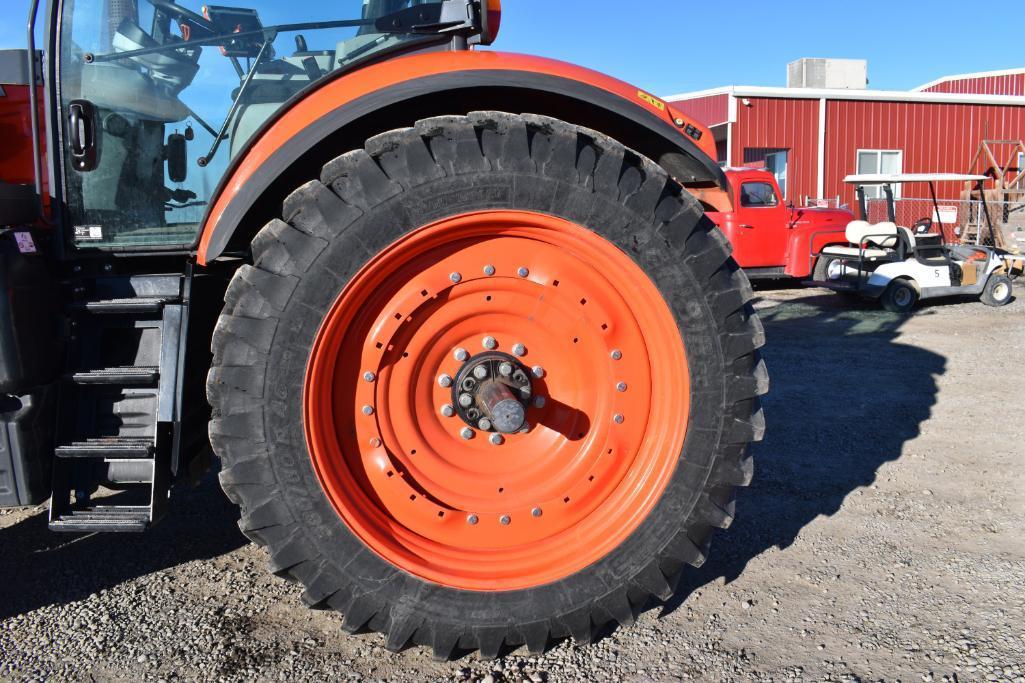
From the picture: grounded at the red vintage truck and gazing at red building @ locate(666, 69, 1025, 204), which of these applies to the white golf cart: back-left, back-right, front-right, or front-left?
back-right

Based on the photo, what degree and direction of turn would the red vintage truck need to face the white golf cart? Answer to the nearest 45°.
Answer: approximately 45° to its right

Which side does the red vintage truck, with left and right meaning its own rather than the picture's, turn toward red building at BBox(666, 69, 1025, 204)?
left

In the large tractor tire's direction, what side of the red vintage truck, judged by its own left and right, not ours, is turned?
right
